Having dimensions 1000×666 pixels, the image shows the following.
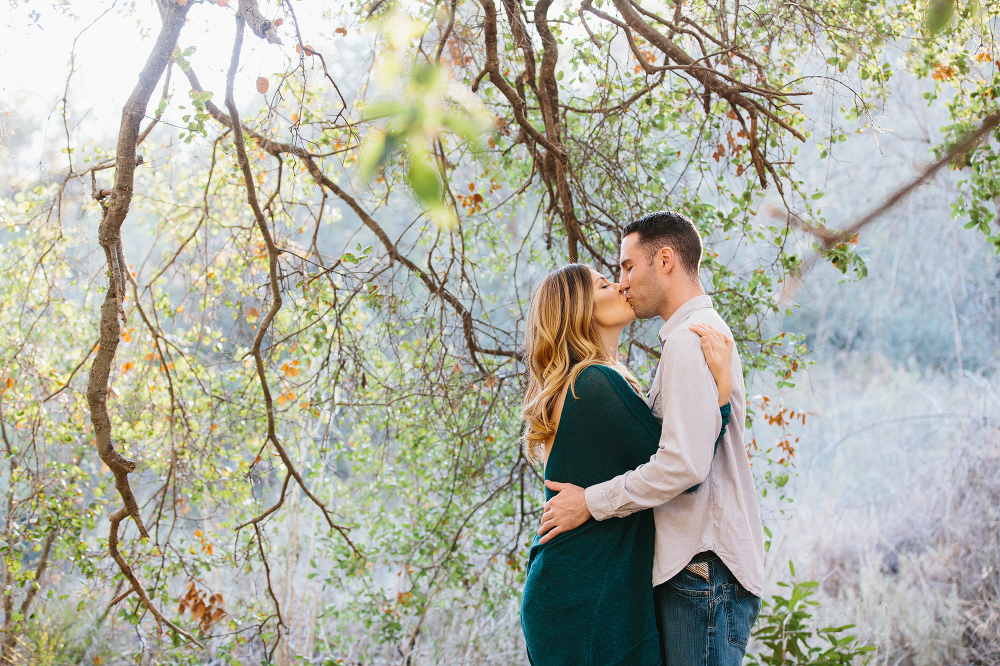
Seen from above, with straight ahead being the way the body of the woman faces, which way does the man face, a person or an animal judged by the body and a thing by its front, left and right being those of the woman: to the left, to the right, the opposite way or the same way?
the opposite way

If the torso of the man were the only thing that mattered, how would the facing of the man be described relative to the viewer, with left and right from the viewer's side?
facing to the left of the viewer

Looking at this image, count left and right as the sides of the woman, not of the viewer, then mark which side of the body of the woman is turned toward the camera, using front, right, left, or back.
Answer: right

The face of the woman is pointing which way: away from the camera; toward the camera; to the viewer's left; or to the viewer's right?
to the viewer's right

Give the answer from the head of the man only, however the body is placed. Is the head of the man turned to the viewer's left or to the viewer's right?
to the viewer's left
